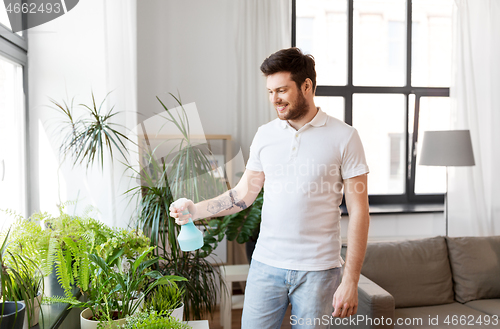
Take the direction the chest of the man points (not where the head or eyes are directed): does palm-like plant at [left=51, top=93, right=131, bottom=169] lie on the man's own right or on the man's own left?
on the man's own right

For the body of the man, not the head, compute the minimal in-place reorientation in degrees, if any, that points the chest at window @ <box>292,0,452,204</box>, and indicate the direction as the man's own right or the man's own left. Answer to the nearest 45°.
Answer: approximately 135° to the man's own right

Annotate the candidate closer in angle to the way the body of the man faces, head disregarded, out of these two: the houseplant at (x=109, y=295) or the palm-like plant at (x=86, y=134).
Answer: the houseplant

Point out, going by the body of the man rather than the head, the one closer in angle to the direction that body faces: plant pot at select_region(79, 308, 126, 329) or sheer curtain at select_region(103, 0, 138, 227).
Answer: the plant pot

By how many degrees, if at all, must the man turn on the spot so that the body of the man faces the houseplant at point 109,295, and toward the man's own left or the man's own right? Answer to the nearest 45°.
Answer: approximately 45° to the man's own right

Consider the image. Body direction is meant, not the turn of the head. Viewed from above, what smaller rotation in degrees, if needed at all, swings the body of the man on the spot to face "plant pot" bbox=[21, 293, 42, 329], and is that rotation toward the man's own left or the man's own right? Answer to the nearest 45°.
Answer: approximately 45° to the man's own right

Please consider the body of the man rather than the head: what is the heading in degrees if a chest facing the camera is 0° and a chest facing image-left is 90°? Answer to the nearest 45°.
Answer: approximately 45°

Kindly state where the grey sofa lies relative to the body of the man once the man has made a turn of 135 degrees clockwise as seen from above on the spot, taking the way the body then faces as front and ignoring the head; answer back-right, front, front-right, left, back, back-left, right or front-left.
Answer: front-right

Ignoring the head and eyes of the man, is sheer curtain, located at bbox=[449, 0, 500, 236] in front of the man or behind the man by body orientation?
behind

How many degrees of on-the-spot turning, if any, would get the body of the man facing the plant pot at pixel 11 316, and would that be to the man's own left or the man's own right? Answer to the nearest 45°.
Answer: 0° — they already face it

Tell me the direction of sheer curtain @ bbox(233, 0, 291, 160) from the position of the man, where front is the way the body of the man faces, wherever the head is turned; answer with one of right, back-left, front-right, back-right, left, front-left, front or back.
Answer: back-right
